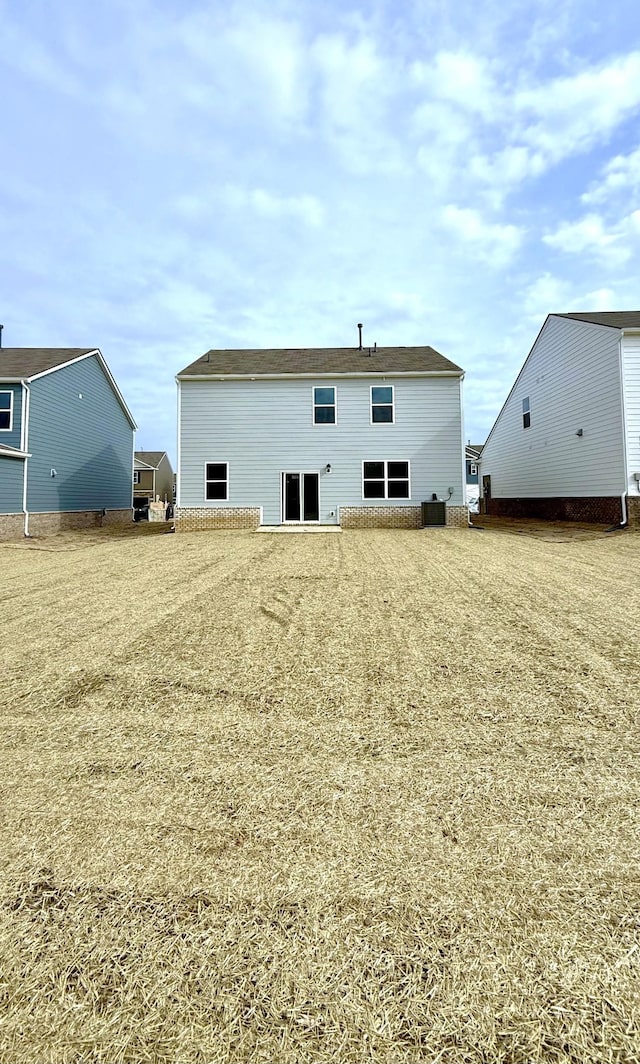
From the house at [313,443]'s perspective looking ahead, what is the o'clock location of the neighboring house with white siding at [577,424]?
The neighboring house with white siding is roughly at 3 o'clock from the house.

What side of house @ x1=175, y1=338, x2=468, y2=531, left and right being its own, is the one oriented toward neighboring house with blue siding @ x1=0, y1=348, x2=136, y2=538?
left

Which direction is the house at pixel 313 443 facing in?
away from the camera

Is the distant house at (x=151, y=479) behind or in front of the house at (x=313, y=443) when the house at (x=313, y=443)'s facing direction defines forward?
in front
